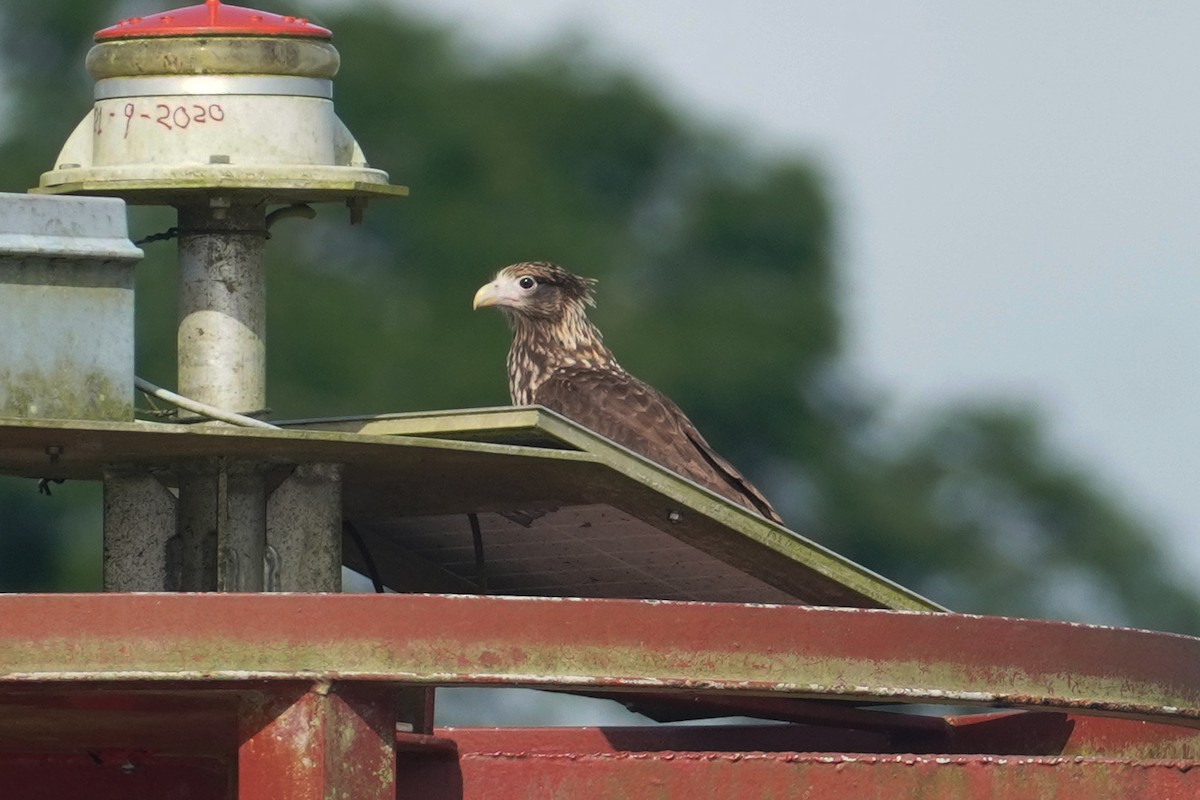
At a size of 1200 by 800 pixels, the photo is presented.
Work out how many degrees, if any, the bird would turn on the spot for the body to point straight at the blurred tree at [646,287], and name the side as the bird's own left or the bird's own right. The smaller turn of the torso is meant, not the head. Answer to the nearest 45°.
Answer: approximately 90° to the bird's own right

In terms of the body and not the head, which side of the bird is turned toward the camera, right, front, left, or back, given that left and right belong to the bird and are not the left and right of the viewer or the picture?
left
